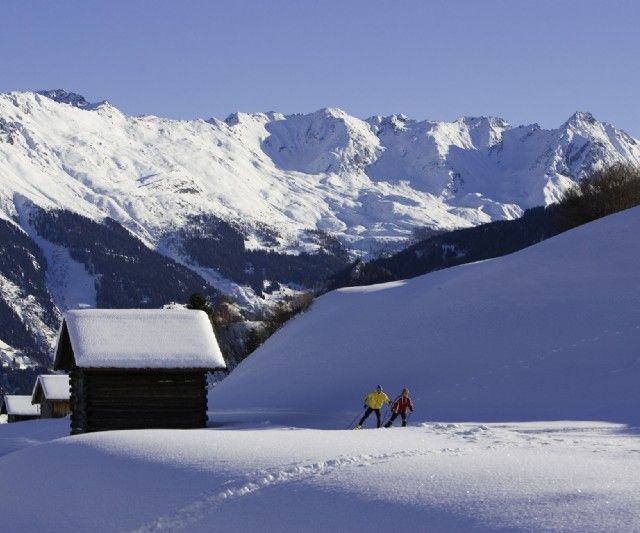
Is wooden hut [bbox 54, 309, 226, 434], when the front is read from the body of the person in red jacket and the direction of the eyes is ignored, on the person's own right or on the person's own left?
on the person's own right
